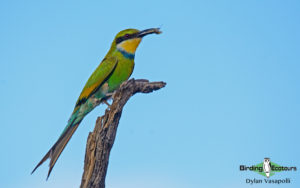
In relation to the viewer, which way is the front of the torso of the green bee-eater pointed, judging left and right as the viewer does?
facing to the right of the viewer
